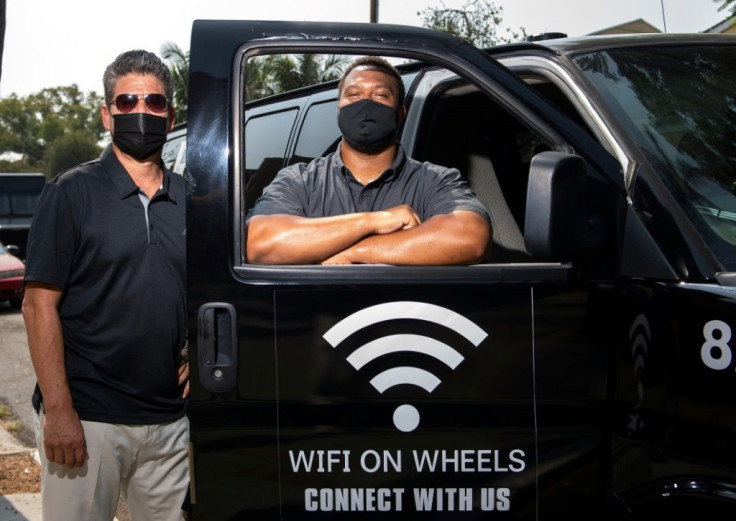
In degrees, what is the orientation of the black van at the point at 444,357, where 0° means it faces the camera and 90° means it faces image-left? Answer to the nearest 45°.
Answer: approximately 315°

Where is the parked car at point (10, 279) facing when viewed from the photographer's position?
facing the viewer and to the right of the viewer

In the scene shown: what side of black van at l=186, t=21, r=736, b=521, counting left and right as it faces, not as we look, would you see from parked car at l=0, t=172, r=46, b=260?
back

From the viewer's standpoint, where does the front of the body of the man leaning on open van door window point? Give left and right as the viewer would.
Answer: facing the viewer

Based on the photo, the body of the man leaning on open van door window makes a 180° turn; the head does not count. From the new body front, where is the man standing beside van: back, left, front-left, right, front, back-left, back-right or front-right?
left

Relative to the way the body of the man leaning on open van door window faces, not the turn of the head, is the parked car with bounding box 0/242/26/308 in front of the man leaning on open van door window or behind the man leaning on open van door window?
behind

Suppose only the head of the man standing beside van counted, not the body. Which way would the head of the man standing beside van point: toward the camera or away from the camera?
toward the camera

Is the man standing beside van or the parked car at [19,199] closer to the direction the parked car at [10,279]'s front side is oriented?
the man standing beside van

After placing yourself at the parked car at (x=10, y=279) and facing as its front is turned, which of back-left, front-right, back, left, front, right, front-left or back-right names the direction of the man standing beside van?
front-right

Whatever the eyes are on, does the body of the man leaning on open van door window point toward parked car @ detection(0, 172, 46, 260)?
no

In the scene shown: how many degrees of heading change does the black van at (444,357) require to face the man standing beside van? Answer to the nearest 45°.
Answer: approximately 135° to its right

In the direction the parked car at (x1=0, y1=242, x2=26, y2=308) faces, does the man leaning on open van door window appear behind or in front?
in front
